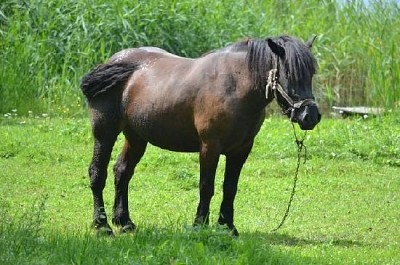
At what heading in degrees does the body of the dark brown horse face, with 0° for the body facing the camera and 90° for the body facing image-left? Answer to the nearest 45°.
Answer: approximately 270°

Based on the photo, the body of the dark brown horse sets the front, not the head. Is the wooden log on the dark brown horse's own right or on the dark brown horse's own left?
on the dark brown horse's own left
